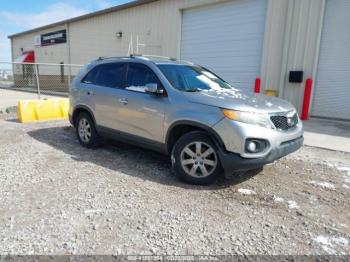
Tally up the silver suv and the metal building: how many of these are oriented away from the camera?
0

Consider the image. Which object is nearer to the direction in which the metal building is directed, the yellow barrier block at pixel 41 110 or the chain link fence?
the yellow barrier block

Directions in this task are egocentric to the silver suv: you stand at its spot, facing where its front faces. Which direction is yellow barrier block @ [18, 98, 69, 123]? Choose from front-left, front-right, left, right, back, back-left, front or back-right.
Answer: back

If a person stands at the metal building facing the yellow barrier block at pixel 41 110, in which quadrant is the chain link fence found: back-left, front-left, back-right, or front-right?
front-right

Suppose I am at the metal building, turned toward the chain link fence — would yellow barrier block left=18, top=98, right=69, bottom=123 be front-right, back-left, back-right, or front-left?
front-left

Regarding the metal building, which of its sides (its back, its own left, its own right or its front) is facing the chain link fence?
right

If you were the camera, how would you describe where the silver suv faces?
facing the viewer and to the right of the viewer

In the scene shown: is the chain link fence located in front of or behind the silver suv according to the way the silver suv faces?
behind

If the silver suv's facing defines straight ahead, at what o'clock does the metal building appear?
The metal building is roughly at 8 o'clock from the silver suv.

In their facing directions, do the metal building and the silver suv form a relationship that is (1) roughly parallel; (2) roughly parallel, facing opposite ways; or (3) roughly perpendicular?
roughly perpendicular

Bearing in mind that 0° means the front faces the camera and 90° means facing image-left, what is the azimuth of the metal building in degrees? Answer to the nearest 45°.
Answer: approximately 45°

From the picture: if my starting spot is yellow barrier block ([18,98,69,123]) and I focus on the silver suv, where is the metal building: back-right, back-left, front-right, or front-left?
front-left

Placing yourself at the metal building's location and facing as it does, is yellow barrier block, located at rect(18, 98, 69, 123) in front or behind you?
in front
